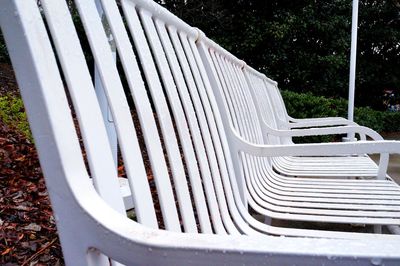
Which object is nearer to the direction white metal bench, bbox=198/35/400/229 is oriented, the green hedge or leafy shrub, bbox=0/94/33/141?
the green hedge

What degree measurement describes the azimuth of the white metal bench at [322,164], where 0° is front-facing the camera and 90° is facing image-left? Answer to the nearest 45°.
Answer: approximately 270°

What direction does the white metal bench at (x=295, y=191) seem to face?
to the viewer's right

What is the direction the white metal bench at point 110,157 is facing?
to the viewer's right

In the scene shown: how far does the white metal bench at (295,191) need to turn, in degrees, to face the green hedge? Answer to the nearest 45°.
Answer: approximately 90° to its left

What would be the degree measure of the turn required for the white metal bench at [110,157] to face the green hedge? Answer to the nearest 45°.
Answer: approximately 90° to its left
